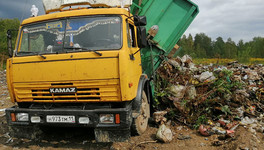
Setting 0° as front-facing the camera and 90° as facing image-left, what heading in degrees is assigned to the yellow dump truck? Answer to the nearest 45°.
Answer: approximately 0°

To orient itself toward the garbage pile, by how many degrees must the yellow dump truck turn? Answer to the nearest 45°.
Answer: approximately 135° to its left

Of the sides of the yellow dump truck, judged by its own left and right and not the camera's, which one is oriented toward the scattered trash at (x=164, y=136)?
left

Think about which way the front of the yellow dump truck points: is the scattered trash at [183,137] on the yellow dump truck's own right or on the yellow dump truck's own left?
on the yellow dump truck's own left
